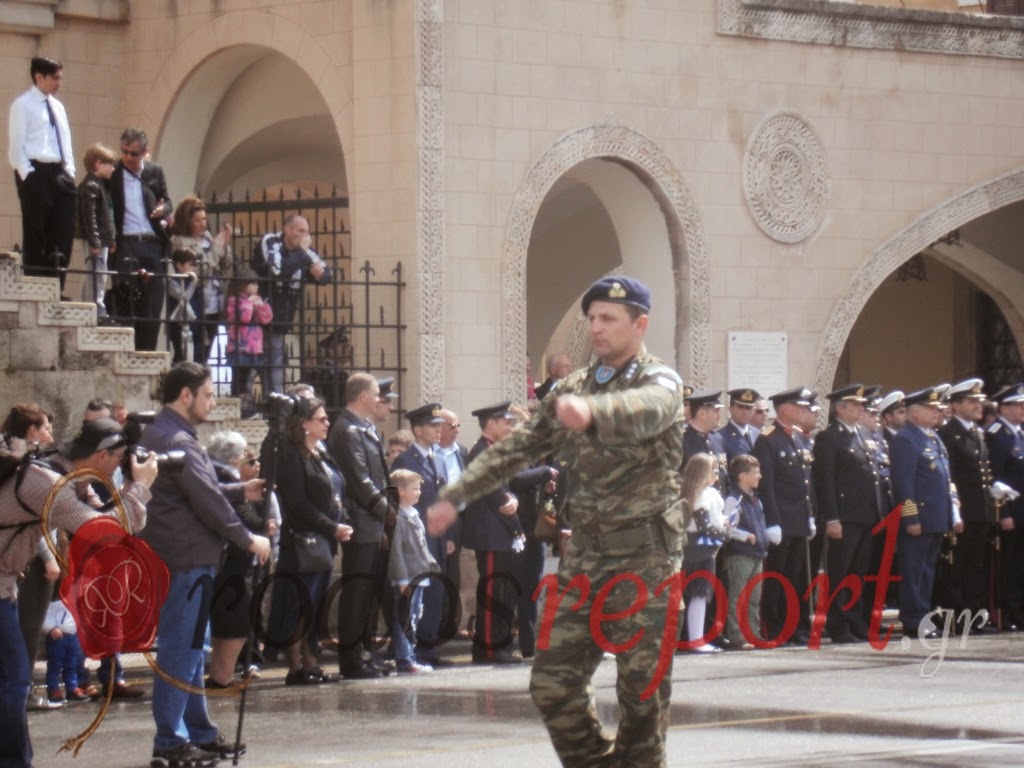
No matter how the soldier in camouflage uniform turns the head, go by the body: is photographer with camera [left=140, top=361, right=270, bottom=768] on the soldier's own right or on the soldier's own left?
on the soldier's own right

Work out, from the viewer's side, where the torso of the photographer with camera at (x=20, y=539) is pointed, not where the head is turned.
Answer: to the viewer's right

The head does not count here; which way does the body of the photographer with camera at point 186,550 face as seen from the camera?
to the viewer's right

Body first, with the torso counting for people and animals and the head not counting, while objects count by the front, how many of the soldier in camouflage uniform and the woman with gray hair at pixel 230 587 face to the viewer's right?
1

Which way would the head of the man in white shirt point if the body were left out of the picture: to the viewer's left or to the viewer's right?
to the viewer's right

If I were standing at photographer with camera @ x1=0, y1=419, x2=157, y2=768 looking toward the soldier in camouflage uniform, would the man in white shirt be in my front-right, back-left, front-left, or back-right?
back-left
